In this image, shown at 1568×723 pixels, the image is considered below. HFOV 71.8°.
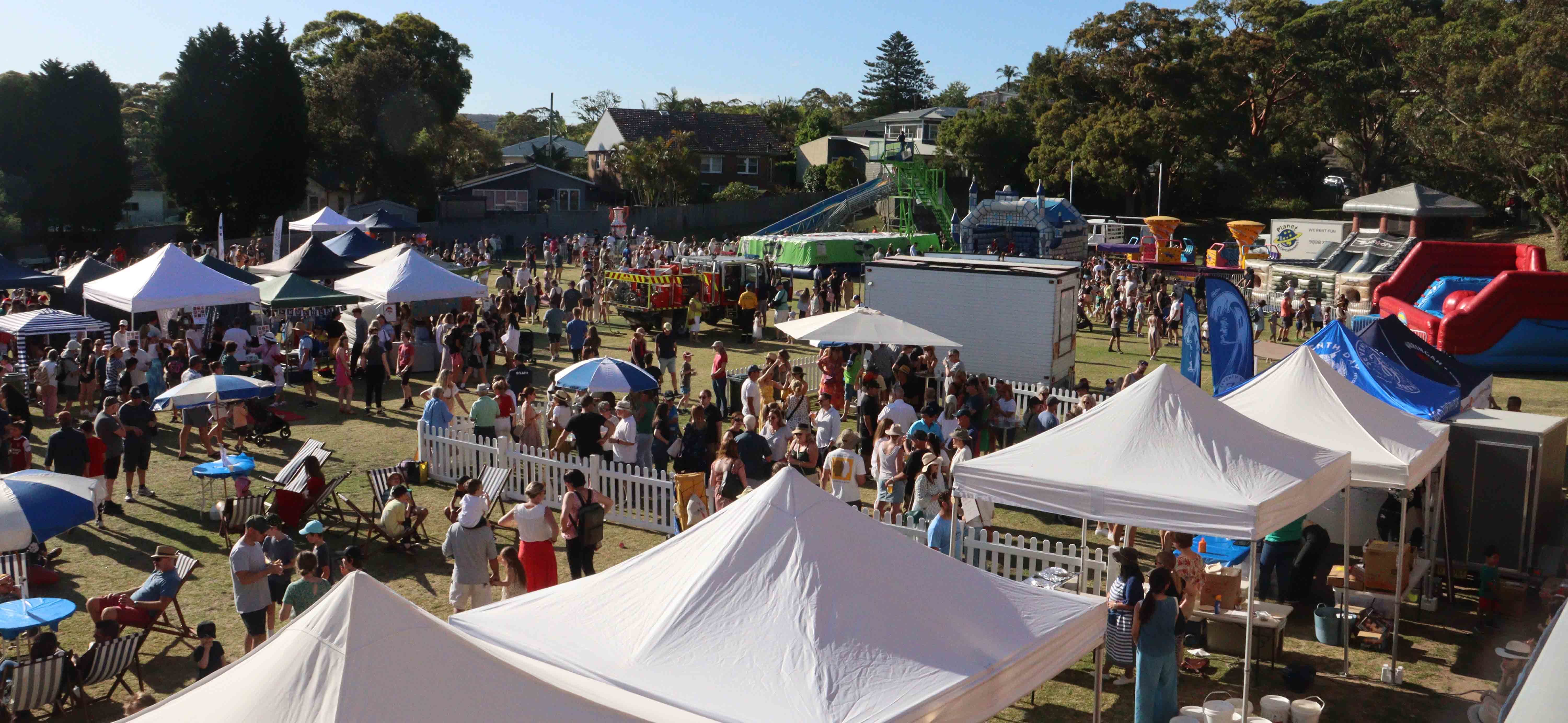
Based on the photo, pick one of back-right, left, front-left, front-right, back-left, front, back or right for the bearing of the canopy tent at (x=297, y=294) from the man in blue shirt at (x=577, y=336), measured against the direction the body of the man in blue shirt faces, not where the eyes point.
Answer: left

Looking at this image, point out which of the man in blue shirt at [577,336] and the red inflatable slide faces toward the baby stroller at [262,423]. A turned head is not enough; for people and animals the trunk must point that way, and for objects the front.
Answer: the red inflatable slide

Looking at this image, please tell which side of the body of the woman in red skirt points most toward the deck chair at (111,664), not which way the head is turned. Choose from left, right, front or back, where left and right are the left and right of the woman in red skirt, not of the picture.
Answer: left

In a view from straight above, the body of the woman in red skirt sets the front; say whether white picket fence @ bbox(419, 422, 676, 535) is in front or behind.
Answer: in front

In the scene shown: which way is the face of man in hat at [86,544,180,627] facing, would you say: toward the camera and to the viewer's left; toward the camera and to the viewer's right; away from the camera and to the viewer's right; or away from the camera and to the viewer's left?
toward the camera and to the viewer's left

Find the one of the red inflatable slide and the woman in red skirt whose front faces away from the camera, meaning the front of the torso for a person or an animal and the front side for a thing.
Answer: the woman in red skirt

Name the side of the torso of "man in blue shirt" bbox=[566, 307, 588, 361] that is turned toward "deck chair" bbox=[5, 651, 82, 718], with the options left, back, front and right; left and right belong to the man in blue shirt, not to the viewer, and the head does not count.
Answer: back

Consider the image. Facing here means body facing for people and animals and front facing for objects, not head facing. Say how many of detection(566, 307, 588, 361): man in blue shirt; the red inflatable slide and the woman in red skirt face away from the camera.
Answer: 2

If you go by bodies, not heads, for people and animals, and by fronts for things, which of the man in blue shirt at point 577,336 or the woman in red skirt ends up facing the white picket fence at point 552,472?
the woman in red skirt

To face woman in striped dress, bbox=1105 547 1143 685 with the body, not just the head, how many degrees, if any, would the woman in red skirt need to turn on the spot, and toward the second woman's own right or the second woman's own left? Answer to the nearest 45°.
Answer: approximately 135° to the second woman's own right

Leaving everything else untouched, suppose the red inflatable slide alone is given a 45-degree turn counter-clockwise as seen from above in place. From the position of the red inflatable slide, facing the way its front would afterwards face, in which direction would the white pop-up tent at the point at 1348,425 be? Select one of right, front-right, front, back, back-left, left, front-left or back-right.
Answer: front

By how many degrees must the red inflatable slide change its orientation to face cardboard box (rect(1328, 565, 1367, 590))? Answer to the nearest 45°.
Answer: approximately 45° to its left

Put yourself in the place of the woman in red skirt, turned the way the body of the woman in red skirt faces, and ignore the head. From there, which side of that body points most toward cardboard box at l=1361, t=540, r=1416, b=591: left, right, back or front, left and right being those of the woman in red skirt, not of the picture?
right

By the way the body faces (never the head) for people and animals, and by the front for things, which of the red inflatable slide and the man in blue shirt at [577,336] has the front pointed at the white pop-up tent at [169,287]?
the red inflatable slide

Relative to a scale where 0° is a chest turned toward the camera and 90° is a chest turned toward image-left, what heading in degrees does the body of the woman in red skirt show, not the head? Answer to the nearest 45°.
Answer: approximately 180°
